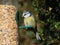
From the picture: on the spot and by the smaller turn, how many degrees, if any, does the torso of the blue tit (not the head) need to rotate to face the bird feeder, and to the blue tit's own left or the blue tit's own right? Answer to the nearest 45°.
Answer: approximately 45° to the blue tit's own right

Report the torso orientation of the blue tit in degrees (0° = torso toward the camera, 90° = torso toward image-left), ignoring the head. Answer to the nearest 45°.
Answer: approximately 45°
